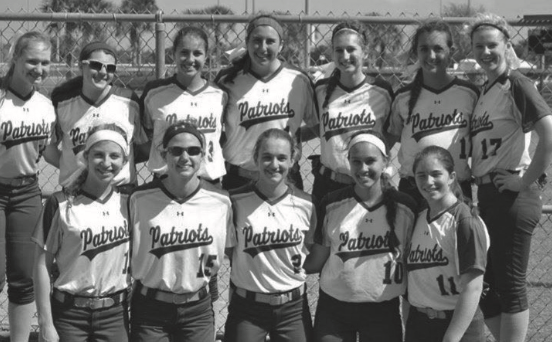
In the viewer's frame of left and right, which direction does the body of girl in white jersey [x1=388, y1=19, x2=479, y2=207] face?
facing the viewer

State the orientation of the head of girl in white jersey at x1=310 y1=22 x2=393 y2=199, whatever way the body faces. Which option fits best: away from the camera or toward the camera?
toward the camera

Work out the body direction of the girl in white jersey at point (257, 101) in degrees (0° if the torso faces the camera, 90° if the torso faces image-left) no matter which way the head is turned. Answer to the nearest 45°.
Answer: approximately 0°

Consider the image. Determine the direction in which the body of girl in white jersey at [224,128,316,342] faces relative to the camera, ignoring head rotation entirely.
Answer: toward the camera

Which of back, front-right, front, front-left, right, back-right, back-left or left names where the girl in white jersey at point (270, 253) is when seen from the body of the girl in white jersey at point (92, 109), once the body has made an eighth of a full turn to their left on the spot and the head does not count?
front

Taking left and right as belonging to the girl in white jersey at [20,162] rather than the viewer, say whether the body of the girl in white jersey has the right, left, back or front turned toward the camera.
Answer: front

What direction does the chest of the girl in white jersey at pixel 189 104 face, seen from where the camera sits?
toward the camera

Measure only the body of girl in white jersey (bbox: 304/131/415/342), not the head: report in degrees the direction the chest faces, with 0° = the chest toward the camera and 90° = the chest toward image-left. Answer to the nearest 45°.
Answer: approximately 0°

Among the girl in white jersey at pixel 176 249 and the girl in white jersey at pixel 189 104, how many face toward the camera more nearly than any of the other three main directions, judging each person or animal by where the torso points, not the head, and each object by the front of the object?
2
